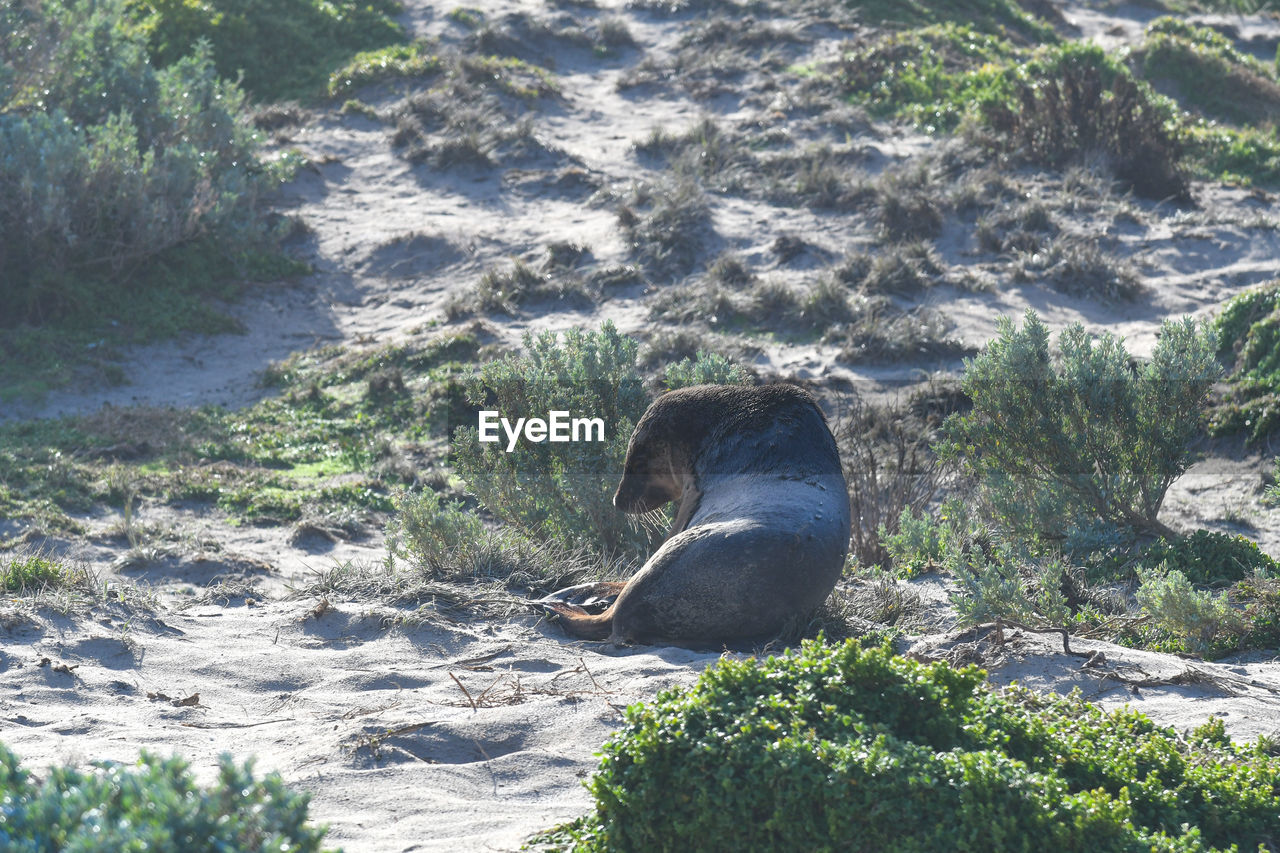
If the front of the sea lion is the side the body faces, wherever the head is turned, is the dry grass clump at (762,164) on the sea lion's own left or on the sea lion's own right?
on the sea lion's own right

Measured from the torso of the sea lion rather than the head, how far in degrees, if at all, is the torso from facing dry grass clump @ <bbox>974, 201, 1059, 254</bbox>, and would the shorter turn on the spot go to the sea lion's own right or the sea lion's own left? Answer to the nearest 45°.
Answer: approximately 90° to the sea lion's own right

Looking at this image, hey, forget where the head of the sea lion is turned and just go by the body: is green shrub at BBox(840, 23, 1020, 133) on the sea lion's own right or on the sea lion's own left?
on the sea lion's own right

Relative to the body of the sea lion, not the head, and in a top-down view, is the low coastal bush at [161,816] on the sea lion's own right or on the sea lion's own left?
on the sea lion's own left

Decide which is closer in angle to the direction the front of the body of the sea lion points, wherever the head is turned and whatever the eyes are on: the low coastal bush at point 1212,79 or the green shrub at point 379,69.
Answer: the green shrub

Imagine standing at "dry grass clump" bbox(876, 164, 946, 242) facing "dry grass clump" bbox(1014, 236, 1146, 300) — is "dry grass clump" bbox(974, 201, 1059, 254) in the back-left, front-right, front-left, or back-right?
front-left

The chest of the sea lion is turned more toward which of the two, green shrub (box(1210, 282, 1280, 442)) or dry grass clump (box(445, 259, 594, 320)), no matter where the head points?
the dry grass clump
